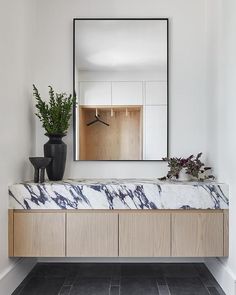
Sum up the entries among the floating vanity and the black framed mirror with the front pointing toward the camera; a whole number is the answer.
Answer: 2

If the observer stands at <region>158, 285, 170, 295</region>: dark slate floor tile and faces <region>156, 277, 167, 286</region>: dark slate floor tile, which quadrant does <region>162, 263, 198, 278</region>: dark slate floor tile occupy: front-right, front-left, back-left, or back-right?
front-right

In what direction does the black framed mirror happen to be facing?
toward the camera

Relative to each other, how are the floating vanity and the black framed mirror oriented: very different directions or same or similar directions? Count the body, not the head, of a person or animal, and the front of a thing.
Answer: same or similar directions

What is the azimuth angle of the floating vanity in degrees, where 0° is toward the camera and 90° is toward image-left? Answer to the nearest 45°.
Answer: approximately 0°
